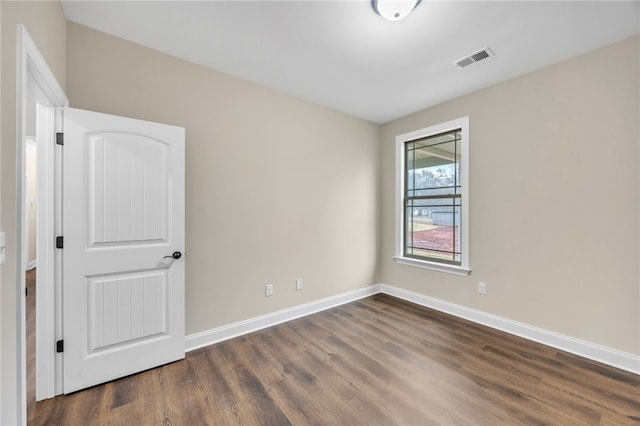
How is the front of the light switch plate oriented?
to the viewer's right

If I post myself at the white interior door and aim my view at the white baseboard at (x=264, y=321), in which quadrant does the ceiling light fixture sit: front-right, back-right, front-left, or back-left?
front-right

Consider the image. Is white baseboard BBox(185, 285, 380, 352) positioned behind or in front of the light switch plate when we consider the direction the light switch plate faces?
in front

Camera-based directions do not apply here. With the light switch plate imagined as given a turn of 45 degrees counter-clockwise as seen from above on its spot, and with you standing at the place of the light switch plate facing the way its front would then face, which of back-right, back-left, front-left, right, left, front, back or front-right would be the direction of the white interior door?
front
